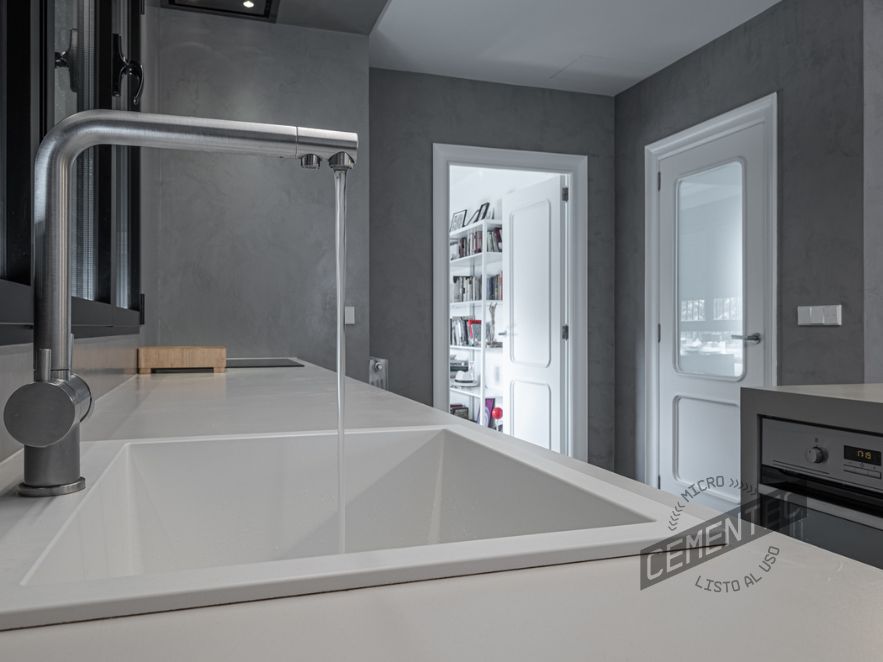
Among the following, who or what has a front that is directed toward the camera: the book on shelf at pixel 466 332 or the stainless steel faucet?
the book on shelf

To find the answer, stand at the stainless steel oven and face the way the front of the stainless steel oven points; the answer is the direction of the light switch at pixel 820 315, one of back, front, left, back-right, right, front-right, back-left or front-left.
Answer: back-right

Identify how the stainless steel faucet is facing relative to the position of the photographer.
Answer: facing to the right of the viewer

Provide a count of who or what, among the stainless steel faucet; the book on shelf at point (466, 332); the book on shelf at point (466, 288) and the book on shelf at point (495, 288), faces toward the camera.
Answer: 3

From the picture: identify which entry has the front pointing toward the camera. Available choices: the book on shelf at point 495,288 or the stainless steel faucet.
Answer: the book on shelf

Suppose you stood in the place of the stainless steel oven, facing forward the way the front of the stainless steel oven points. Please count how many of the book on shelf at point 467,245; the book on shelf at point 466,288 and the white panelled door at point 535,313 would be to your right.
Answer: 3

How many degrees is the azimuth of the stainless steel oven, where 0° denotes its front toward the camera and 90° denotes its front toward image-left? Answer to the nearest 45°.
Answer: approximately 45°
